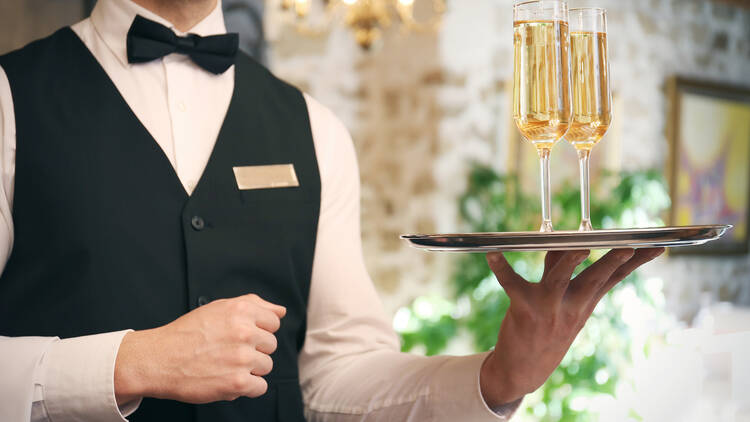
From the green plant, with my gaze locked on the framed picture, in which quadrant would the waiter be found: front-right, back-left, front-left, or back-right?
back-right

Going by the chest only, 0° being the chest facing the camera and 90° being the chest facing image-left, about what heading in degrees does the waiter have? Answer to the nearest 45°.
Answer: approximately 315°

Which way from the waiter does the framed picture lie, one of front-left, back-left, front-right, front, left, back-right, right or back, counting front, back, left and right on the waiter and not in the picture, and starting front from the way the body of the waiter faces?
left

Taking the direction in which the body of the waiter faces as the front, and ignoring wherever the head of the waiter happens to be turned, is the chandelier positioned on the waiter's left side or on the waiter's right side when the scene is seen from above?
on the waiter's left side
